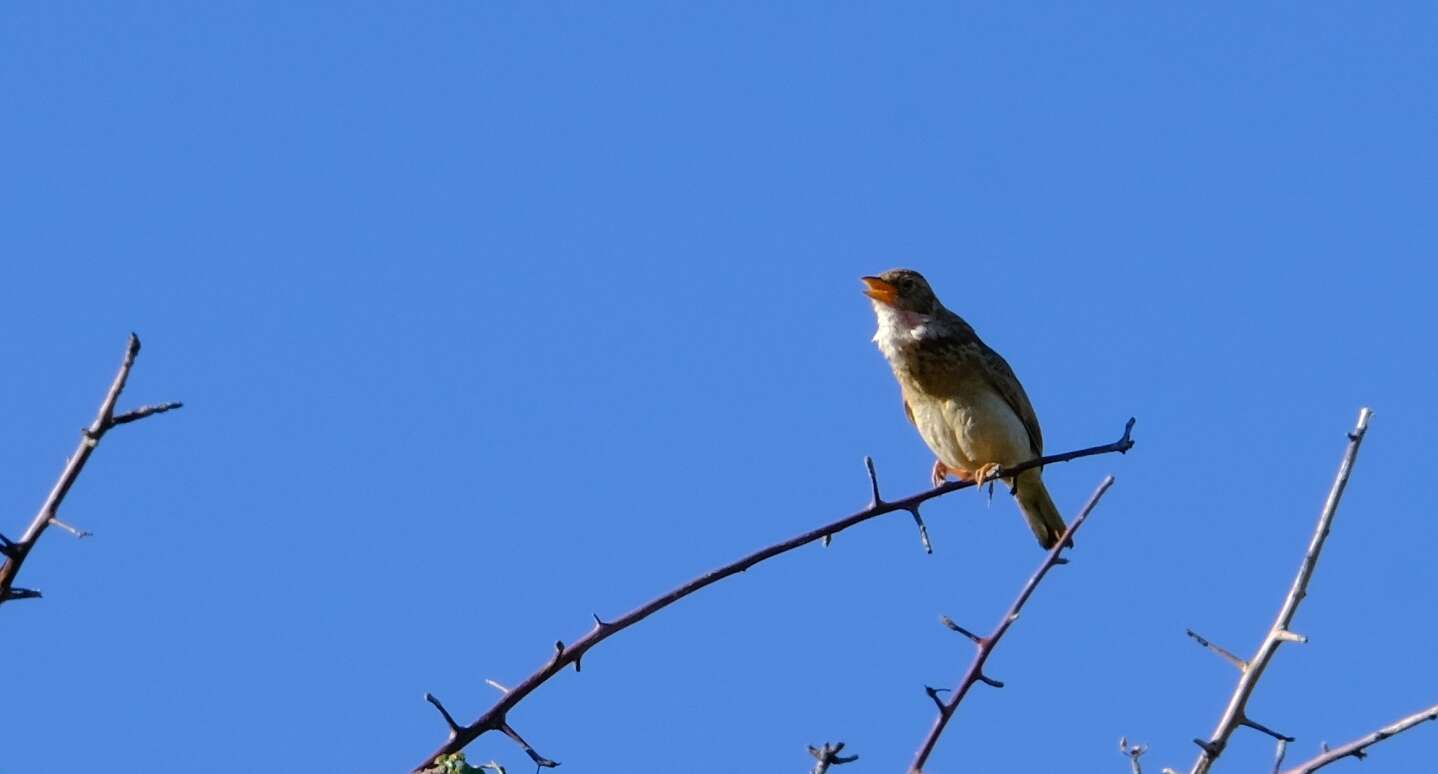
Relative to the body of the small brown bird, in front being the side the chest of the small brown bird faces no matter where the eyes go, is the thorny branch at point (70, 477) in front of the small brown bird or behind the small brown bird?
in front

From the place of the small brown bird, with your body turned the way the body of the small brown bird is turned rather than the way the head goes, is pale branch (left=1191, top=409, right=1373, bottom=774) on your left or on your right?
on your left

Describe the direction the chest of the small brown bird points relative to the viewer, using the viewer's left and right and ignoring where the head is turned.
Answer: facing the viewer and to the left of the viewer
